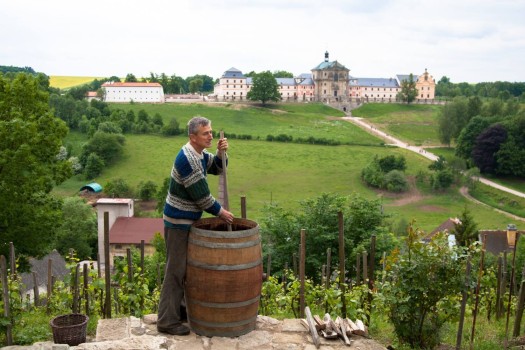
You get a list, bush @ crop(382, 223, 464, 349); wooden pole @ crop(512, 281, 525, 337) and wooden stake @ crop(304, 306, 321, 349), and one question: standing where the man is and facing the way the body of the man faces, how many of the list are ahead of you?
3

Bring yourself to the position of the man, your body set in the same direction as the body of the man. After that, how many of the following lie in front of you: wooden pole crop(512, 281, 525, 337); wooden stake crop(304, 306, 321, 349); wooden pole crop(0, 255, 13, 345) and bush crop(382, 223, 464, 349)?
3

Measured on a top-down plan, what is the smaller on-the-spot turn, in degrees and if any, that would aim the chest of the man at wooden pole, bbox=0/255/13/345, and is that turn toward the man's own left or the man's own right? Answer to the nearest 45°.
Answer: approximately 180°

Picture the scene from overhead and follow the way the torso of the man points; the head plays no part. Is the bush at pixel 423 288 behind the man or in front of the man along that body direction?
in front

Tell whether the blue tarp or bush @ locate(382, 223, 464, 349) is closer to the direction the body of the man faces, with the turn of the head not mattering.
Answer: the bush

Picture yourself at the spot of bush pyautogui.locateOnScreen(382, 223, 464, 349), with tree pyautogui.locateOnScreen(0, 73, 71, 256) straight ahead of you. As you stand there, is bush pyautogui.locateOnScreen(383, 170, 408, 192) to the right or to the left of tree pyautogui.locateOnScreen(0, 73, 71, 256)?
right

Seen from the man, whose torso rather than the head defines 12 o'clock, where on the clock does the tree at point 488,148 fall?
The tree is roughly at 10 o'clock from the man.

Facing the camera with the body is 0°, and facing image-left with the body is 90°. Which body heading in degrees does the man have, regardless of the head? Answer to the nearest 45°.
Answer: approximately 270°

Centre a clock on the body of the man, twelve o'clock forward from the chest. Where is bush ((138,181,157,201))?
The bush is roughly at 9 o'clock from the man.

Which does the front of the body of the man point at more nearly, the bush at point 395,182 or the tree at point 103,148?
the bush

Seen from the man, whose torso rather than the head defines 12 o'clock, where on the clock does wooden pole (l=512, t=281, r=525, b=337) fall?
The wooden pole is roughly at 12 o'clock from the man.
